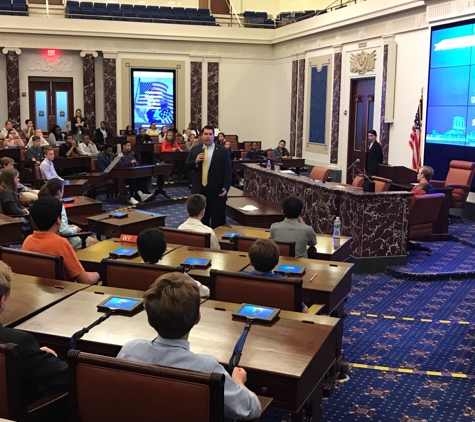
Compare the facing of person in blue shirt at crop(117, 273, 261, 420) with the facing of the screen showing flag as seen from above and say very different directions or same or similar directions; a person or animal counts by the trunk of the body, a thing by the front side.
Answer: very different directions

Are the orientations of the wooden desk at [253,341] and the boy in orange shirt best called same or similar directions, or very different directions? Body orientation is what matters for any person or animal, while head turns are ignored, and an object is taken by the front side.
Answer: very different directions

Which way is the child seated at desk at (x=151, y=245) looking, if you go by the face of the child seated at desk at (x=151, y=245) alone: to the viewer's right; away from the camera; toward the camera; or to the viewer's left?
away from the camera

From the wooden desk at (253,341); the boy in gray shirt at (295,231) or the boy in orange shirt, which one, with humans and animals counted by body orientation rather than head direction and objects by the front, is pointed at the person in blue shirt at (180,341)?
the wooden desk

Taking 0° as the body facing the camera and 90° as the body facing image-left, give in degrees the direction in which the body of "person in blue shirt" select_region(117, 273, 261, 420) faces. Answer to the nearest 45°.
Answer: approximately 180°

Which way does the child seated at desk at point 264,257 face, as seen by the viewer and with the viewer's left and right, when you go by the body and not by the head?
facing away from the viewer

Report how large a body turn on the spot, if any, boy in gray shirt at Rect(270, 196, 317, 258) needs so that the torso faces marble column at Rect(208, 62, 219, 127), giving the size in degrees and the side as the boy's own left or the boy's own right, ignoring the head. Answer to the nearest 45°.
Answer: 0° — they already face it

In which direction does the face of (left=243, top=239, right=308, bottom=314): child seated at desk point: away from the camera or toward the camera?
away from the camera

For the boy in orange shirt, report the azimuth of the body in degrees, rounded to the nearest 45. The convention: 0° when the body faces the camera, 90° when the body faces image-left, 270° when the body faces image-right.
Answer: approximately 225°

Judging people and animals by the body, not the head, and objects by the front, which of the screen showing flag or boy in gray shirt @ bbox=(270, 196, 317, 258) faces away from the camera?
the boy in gray shirt

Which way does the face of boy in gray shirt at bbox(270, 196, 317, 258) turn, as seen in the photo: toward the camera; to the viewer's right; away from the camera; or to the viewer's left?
away from the camera

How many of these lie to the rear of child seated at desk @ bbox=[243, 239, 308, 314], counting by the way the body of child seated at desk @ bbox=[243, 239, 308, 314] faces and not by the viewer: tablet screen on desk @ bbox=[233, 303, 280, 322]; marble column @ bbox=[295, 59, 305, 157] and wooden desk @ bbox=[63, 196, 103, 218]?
1

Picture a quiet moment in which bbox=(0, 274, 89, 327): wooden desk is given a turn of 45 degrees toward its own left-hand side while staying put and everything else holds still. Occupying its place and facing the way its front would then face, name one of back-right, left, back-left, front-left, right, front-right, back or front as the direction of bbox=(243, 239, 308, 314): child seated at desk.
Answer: left

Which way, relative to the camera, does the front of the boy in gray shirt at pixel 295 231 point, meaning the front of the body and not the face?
away from the camera

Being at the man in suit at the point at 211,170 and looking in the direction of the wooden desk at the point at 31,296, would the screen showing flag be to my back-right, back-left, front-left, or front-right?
back-right
